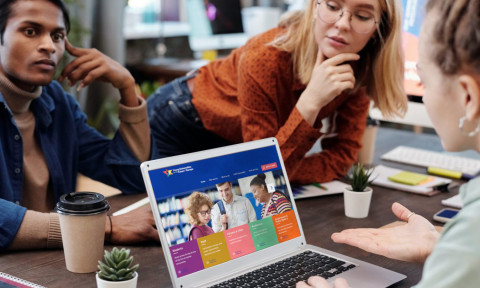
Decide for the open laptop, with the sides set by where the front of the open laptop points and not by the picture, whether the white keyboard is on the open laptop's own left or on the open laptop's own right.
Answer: on the open laptop's own left

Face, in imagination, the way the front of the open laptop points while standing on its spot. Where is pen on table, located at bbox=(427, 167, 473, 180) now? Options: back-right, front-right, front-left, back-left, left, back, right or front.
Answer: left

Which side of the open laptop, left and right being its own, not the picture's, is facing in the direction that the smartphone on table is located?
left

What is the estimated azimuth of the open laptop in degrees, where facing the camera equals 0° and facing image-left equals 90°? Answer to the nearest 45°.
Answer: approximately 315°

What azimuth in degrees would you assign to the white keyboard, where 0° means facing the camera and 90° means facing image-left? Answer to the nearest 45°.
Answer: approximately 45°

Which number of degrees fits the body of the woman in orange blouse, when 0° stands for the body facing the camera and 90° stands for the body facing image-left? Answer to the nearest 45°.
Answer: approximately 315°

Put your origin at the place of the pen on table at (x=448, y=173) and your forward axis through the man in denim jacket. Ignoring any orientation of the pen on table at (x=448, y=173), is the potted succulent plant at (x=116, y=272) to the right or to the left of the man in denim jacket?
left

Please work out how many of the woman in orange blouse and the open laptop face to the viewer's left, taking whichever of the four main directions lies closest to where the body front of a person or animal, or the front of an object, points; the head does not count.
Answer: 0
